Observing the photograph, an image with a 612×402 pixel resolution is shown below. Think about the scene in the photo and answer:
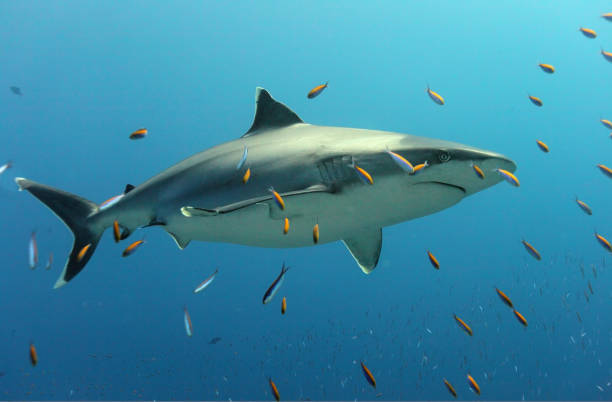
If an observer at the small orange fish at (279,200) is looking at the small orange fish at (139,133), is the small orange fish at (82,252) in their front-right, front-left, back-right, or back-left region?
front-left

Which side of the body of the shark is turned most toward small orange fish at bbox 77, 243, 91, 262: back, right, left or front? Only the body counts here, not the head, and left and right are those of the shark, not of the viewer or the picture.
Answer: back

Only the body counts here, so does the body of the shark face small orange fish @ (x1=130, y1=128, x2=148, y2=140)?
no

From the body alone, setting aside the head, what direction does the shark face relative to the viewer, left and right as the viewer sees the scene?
facing to the right of the viewer

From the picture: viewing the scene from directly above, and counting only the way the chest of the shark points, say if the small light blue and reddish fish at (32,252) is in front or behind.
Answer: behind
